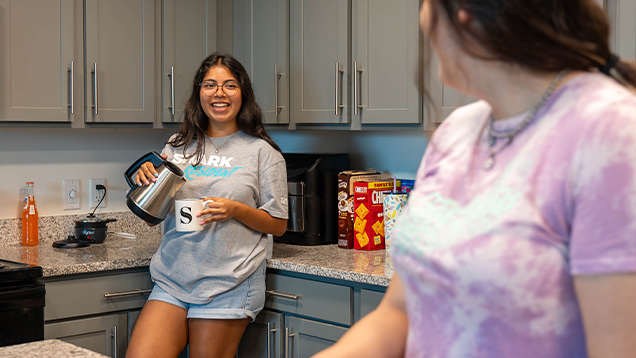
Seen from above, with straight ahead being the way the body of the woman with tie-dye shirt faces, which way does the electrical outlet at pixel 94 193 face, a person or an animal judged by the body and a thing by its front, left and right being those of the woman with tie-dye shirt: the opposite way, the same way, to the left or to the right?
to the left

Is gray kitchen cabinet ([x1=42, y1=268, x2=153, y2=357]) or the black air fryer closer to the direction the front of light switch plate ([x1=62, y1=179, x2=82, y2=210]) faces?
the gray kitchen cabinet

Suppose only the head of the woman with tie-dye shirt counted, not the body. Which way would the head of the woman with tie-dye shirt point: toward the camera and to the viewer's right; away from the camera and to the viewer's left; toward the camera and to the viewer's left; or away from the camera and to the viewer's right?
away from the camera and to the viewer's left

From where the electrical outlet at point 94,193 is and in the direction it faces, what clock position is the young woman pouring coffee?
The young woman pouring coffee is roughly at 11 o'clock from the electrical outlet.
